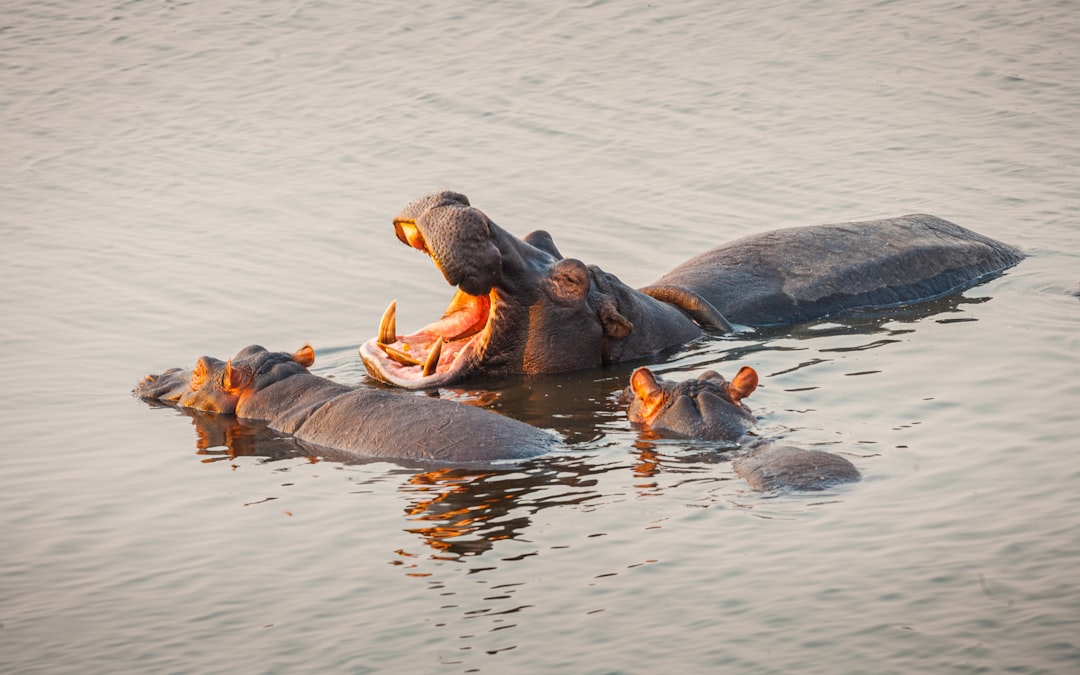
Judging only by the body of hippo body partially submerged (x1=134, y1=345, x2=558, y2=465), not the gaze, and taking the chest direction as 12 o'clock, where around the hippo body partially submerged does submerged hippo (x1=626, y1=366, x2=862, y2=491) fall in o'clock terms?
The submerged hippo is roughly at 5 o'clock from the hippo body partially submerged.

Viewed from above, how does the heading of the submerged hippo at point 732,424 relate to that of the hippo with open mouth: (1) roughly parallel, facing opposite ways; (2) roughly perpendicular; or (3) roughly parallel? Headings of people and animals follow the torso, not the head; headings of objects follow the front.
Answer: roughly perpendicular

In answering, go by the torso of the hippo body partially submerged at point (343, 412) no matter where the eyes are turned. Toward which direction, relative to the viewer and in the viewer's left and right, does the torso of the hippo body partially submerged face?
facing away from the viewer and to the left of the viewer

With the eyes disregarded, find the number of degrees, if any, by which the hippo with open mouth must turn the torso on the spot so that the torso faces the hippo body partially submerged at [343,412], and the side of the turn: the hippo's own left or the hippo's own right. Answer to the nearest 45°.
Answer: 0° — it already faces it

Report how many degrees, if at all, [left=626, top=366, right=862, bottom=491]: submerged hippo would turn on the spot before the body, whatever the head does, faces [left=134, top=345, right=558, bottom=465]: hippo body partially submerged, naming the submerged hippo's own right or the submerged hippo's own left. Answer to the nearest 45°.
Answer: approximately 45° to the submerged hippo's own left

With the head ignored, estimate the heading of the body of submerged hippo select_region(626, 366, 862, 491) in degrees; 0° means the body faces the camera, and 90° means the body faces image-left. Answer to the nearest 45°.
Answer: approximately 135°

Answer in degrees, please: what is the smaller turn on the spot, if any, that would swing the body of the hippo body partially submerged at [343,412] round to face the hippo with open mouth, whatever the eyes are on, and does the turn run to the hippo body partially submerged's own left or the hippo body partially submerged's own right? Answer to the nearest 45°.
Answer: approximately 90° to the hippo body partially submerged's own right
